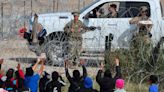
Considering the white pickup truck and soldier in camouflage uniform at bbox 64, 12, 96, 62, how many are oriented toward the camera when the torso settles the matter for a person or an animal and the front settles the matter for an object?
1

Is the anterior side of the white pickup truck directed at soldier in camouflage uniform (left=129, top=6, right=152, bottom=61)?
no

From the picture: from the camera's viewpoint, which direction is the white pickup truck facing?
to the viewer's left

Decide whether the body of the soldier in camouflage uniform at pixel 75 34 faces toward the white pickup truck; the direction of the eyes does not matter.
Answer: no

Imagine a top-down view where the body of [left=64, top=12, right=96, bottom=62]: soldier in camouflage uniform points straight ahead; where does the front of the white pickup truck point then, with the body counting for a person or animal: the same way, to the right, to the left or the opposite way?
to the right

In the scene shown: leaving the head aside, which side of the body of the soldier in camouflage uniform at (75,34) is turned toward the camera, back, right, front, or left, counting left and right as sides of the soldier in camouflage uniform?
front

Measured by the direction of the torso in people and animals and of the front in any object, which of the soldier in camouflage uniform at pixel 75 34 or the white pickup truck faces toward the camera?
the soldier in camouflage uniform

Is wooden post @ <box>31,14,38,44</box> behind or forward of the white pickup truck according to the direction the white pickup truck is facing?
forward
